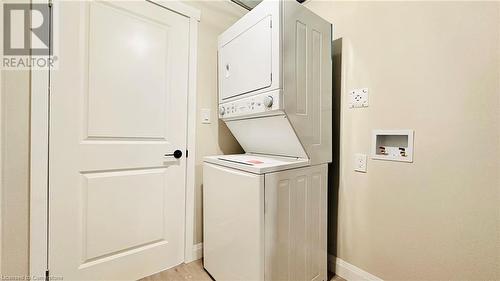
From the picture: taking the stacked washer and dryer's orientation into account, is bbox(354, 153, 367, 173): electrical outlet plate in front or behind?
behind

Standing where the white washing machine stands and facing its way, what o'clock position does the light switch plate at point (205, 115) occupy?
The light switch plate is roughly at 3 o'clock from the white washing machine.

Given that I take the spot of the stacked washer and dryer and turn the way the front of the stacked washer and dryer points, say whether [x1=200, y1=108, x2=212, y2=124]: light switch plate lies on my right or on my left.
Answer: on my right

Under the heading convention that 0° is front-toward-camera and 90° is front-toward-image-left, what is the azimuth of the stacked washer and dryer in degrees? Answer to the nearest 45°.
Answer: approximately 45°

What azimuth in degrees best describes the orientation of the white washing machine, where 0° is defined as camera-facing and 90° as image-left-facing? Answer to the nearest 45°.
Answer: approximately 45°
